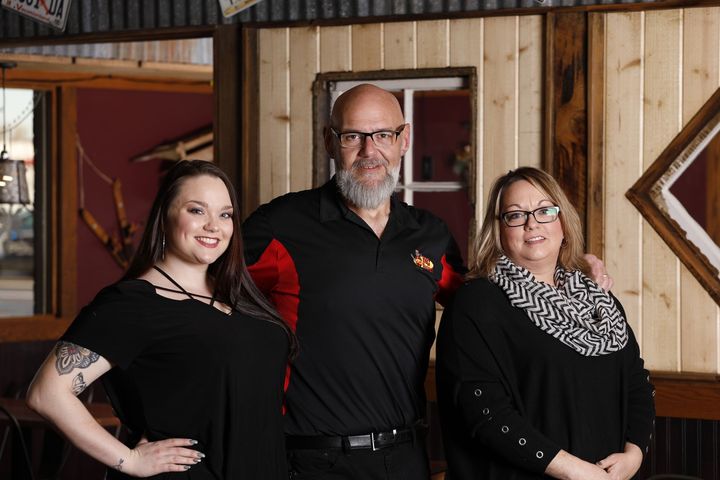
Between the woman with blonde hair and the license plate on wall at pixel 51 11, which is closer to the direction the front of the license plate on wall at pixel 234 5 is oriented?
the woman with blonde hair

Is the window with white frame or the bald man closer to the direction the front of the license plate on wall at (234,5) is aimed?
the bald man

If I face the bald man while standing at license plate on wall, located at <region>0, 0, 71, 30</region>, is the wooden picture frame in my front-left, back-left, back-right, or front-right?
front-left

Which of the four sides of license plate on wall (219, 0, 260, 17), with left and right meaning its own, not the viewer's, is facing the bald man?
front

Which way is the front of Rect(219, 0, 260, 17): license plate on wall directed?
toward the camera

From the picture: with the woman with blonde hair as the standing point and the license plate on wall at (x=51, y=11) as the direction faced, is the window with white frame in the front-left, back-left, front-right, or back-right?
front-right

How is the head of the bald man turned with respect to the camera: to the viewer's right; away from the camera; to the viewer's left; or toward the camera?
toward the camera

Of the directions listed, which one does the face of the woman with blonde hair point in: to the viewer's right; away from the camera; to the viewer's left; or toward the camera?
toward the camera

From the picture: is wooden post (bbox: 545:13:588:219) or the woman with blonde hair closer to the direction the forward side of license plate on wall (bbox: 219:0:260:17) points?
the woman with blonde hair

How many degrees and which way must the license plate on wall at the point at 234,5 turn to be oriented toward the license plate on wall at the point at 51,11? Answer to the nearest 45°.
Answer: approximately 135° to its right
